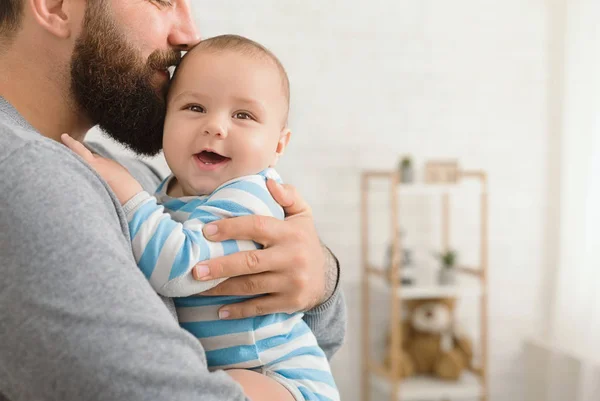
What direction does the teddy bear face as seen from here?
toward the camera

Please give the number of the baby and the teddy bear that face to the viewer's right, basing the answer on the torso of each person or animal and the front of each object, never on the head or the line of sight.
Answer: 0

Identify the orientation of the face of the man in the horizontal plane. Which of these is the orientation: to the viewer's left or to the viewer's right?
to the viewer's right

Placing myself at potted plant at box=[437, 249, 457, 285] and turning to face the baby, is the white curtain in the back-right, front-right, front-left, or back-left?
back-left

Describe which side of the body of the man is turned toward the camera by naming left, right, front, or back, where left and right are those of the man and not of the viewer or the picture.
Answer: right

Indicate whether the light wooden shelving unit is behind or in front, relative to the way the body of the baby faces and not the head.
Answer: behind

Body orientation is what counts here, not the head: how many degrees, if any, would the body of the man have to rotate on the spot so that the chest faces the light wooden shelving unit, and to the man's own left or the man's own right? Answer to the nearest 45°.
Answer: approximately 45° to the man's own left

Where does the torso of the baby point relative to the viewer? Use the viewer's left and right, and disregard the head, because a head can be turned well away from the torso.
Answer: facing the viewer and to the left of the viewer

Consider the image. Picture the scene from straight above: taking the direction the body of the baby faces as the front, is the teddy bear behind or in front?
behind

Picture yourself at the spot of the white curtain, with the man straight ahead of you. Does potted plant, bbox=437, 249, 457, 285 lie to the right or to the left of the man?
right
